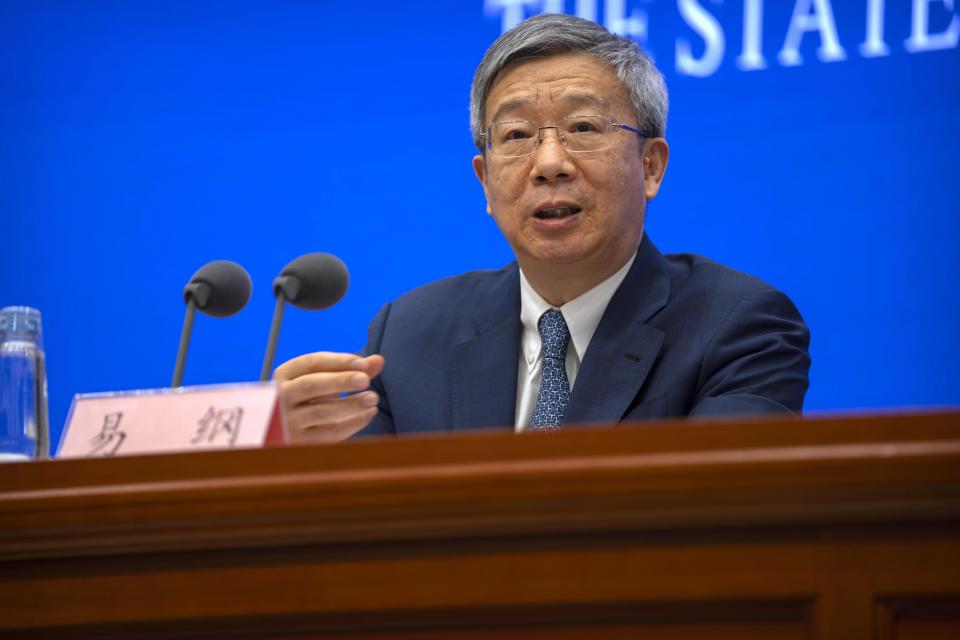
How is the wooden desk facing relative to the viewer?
toward the camera

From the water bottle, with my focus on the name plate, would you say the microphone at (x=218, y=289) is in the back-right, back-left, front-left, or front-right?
front-left

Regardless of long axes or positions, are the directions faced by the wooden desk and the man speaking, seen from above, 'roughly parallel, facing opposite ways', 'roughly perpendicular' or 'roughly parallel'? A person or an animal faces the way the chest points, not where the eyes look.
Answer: roughly parallel

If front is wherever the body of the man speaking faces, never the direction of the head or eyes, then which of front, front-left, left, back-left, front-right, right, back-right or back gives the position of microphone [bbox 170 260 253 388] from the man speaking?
front-right

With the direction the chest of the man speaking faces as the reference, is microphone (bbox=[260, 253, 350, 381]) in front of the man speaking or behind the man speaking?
in front

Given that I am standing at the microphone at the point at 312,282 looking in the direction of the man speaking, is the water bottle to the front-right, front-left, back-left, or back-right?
back-left

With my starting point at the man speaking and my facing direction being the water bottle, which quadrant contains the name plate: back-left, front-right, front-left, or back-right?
front-left

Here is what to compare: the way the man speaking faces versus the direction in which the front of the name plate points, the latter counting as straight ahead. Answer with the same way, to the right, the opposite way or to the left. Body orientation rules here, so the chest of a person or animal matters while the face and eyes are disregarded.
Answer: the same way

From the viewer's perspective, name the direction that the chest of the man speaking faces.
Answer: toward the camera

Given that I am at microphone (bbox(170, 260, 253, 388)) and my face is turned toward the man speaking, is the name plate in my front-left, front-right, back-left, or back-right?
back-right

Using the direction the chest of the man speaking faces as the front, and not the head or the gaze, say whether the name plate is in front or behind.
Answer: in front

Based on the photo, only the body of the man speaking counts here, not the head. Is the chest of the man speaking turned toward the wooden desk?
yes
